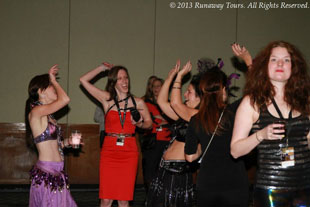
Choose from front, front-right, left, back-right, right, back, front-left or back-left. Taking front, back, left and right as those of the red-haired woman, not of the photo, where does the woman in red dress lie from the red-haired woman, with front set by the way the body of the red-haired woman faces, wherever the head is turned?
back-right

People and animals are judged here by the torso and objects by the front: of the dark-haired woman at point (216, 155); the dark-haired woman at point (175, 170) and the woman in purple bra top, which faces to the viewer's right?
the woman in purple bra top

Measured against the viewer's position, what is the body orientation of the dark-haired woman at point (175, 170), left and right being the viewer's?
facing to the left of the viewer

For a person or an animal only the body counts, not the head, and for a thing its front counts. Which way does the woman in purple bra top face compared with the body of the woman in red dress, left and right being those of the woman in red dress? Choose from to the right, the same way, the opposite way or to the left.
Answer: to the left

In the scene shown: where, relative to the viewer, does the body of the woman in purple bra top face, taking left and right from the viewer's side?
facing to the right of the viewer

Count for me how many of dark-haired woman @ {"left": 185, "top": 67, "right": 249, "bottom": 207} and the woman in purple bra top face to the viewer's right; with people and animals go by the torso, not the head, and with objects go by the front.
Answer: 1

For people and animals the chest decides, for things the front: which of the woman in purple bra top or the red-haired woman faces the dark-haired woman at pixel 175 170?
the woman in purple bra top

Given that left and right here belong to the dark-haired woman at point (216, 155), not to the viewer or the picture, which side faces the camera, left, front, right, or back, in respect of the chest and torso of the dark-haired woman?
back

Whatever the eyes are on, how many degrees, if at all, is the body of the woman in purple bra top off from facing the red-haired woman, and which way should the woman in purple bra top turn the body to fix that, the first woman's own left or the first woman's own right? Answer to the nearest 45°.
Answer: approximately 45° to the first woman's own right
